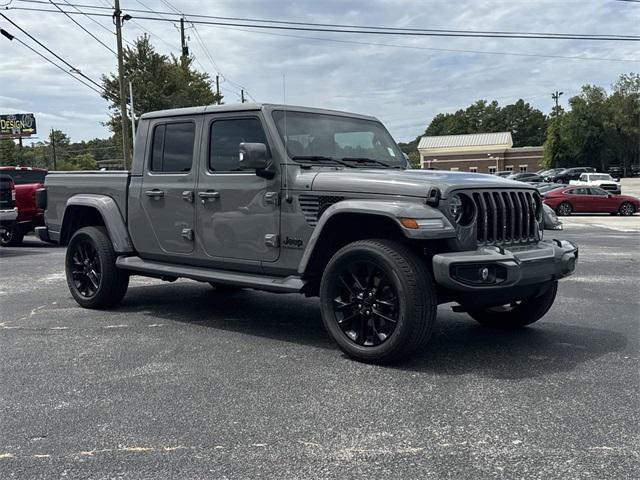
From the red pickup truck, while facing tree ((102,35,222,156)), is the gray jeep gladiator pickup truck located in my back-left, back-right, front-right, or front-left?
back-right

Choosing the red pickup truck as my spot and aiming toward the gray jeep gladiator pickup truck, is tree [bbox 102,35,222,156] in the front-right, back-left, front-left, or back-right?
back-left

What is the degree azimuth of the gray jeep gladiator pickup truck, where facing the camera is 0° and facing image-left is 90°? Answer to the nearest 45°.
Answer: approximately 315°

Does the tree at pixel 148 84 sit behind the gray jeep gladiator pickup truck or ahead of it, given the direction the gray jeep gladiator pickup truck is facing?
behind

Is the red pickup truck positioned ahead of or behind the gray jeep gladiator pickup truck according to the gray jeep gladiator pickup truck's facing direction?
behind
